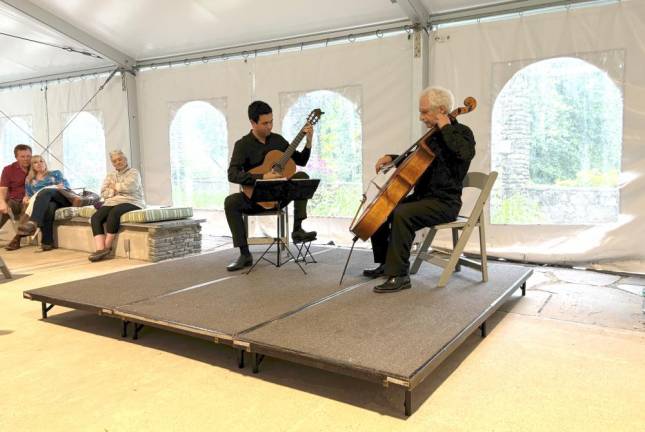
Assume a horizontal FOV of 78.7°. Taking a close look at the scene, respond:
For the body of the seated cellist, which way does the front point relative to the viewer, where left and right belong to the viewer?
facing to the left of the viewer

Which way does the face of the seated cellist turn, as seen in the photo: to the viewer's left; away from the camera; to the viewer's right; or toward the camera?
to the viewer's left

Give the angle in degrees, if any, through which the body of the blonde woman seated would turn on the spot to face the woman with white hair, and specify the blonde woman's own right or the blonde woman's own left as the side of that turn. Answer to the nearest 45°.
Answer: approximately 45° to the blonde woman's own left

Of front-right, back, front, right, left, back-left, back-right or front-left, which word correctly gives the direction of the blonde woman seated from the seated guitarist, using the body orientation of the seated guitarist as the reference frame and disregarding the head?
back-right

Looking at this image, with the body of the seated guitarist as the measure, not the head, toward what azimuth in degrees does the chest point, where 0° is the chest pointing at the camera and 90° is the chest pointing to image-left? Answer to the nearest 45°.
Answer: approximately 0°

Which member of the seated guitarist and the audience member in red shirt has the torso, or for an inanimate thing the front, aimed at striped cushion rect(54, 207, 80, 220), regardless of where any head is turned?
the audience member in red shirt

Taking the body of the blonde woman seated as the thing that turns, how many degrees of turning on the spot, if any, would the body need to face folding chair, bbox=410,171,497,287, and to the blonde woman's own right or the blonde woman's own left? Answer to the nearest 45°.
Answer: approximately 45° to the blonde woman's own left
